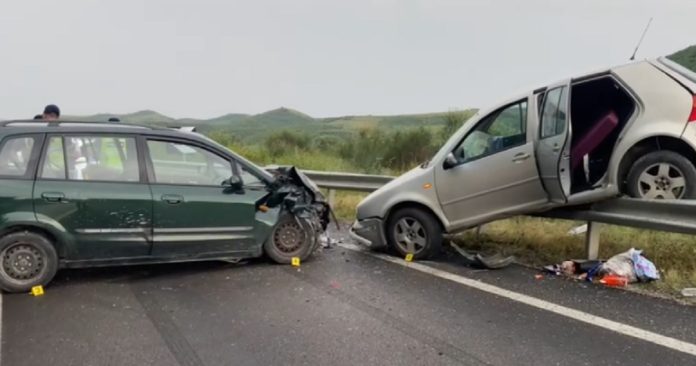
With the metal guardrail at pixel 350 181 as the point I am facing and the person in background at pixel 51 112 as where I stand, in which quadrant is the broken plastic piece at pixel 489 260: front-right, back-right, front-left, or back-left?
front-right

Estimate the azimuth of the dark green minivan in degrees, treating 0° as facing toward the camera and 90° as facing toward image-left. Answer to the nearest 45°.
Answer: approximately 270°

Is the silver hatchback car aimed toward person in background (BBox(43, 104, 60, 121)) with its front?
yes

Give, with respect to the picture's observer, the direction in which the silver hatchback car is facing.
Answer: facing to the left of the viewer

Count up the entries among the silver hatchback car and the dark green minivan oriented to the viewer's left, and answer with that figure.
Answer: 1

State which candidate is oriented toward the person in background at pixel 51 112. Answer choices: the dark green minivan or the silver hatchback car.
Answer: the silver hatchback car

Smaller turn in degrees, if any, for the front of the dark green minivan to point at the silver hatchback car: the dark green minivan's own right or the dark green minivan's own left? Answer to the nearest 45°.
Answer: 0° — it already faces it

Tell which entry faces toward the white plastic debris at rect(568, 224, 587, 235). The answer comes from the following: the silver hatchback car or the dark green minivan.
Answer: the dark green minivan

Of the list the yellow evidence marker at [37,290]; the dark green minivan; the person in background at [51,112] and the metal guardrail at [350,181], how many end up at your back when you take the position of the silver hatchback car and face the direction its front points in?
0

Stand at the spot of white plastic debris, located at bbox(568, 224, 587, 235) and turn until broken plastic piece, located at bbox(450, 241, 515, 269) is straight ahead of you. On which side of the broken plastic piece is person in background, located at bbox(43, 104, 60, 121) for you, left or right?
right

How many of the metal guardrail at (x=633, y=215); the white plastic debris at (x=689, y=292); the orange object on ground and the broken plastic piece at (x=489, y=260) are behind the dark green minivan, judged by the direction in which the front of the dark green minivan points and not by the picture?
0

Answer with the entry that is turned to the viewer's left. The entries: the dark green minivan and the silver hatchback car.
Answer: the silver hatchback car

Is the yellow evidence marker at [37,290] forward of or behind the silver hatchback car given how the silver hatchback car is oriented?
forward

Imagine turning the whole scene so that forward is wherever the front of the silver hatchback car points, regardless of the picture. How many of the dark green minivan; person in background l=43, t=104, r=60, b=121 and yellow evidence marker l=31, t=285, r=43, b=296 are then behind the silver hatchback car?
0
